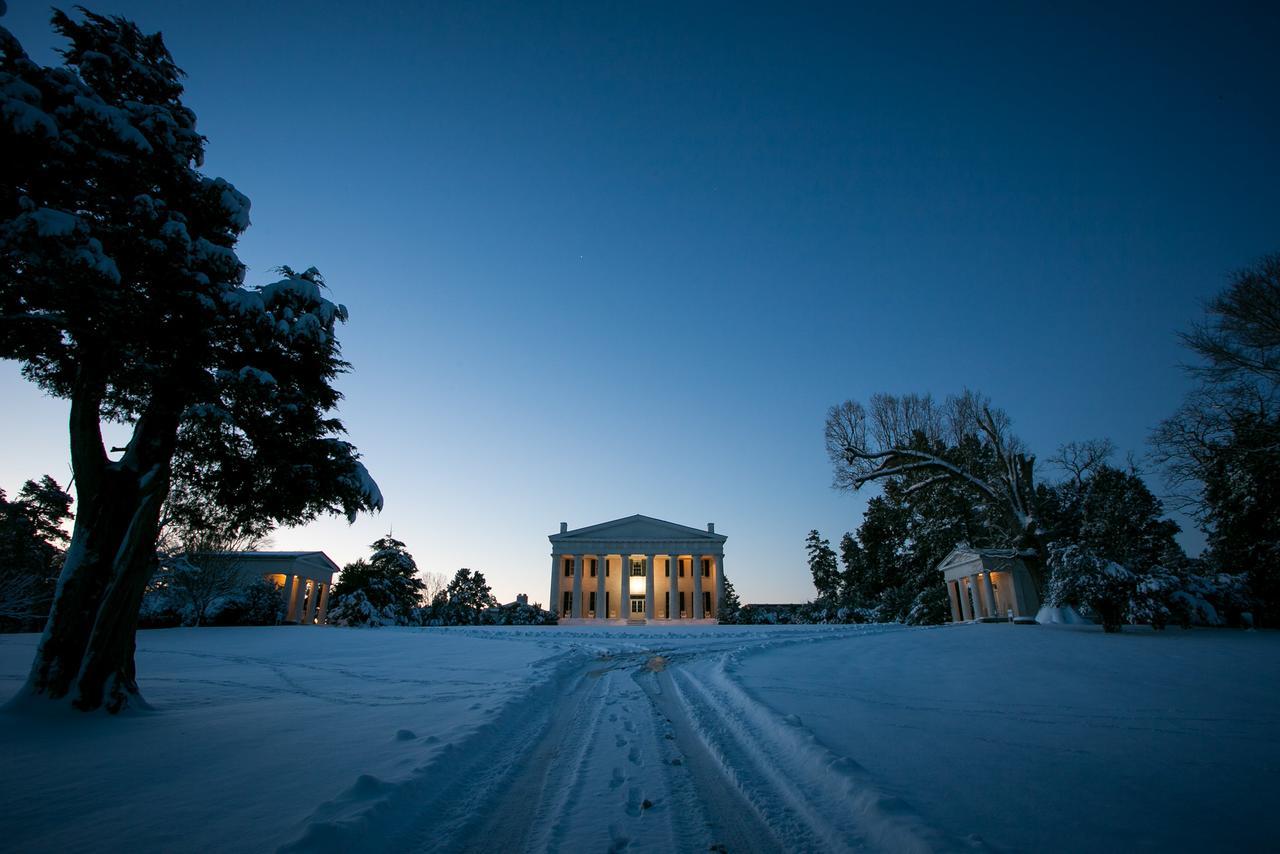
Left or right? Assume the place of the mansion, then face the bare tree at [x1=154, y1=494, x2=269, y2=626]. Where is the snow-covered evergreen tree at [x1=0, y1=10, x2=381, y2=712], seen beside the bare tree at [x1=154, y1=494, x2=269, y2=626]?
left

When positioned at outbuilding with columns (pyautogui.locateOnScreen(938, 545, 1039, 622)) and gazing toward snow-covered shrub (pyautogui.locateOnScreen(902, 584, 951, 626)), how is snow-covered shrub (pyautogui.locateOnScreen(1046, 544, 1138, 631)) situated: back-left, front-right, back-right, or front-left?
back-left

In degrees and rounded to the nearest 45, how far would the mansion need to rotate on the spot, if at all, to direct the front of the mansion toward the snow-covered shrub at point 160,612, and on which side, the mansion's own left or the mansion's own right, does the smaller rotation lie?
approximately 45° to the mansion's own right

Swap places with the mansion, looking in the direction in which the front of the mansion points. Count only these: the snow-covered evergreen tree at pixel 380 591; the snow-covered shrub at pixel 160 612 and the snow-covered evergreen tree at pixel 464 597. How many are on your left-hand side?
0

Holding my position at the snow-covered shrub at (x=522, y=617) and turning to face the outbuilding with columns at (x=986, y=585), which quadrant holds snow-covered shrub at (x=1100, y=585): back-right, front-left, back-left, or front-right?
front-right

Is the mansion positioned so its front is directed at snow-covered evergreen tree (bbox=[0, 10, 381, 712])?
yes

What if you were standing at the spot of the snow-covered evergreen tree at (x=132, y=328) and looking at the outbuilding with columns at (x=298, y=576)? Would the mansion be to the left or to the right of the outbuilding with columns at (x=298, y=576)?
right

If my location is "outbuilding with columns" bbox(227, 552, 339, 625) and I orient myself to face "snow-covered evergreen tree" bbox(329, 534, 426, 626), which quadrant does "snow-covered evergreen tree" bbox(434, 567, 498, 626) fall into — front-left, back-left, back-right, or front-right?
front-left

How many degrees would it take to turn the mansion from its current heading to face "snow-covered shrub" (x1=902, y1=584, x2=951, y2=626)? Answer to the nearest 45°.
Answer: approximately 45° to its left

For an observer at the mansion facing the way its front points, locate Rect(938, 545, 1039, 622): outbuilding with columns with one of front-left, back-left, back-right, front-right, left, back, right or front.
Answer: front-left

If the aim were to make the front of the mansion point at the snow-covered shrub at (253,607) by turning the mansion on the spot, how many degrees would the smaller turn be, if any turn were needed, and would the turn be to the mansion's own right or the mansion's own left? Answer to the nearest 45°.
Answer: approximately 45° to the mansion's own right

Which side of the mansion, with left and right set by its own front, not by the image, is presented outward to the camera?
front

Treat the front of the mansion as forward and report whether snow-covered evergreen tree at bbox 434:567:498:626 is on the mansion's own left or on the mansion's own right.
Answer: on the mansion's own right
